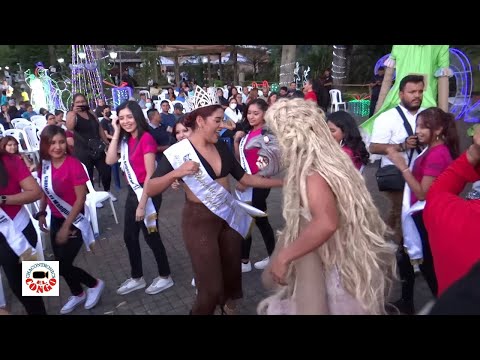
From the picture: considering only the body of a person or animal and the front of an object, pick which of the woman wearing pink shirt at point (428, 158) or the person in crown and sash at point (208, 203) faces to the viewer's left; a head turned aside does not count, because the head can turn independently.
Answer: the woman wearing pink shirt

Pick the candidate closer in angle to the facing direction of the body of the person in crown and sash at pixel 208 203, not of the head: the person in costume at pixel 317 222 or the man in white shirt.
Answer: the person in costume

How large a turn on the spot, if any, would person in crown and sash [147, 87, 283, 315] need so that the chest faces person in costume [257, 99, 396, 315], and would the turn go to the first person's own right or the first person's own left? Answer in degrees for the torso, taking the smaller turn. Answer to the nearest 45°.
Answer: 0° — they already face them

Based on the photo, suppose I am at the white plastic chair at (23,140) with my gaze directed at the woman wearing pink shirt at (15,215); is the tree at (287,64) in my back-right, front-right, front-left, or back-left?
back-left

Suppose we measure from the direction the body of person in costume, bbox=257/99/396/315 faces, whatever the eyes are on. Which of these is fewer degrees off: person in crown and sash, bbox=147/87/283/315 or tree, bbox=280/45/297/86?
the person in crown and sash

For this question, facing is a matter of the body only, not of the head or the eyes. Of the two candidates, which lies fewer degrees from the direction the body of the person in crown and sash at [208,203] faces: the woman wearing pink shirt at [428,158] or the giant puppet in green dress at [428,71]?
the woman wearing pink shirt

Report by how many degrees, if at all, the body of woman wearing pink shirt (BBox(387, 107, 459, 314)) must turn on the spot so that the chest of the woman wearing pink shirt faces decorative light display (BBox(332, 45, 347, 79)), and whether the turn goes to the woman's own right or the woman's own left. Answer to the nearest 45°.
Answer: approximately 90° to the woman's own right

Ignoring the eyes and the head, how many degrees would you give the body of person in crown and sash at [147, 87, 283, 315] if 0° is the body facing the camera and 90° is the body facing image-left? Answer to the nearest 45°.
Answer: approximately 315°

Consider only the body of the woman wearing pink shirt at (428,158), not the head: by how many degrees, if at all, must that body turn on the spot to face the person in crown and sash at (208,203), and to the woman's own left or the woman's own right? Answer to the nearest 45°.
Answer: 0° — they already face them

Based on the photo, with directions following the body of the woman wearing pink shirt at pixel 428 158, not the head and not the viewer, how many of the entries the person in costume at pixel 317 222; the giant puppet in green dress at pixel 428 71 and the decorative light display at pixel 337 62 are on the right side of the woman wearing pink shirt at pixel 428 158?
2
